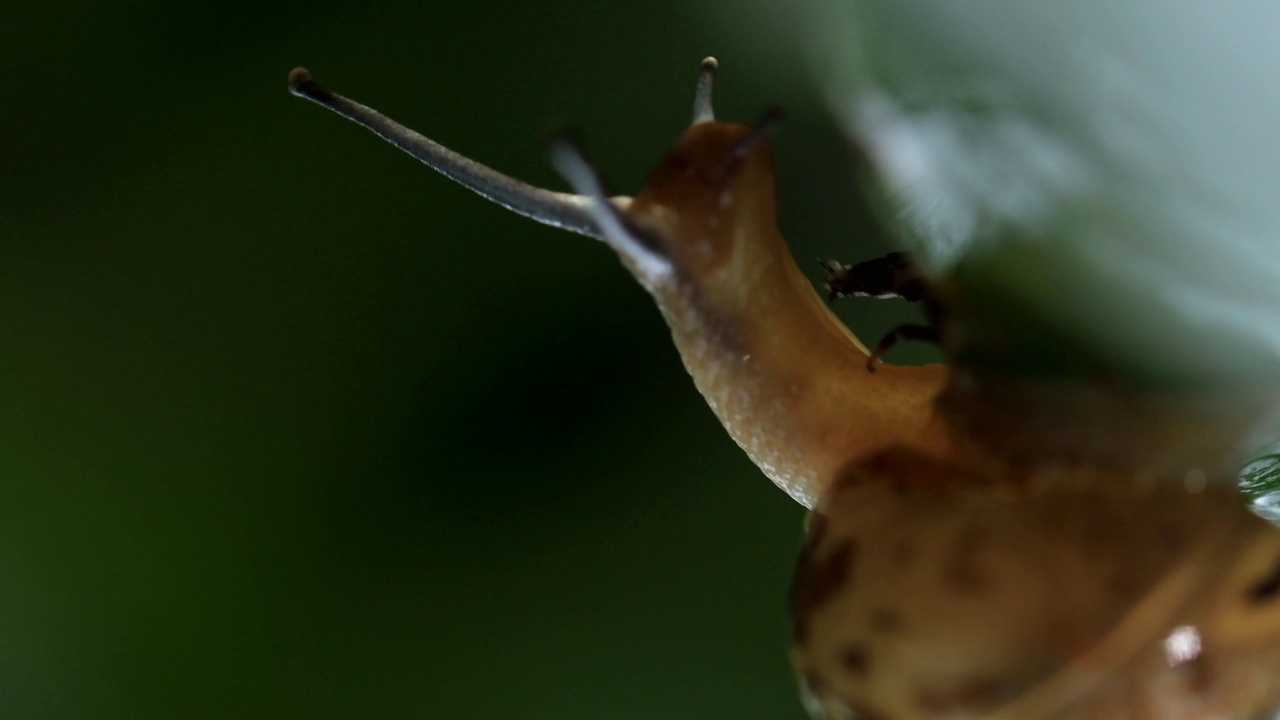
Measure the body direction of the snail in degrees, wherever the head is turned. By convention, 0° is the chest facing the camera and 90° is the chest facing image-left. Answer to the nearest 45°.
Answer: approximately 90°
